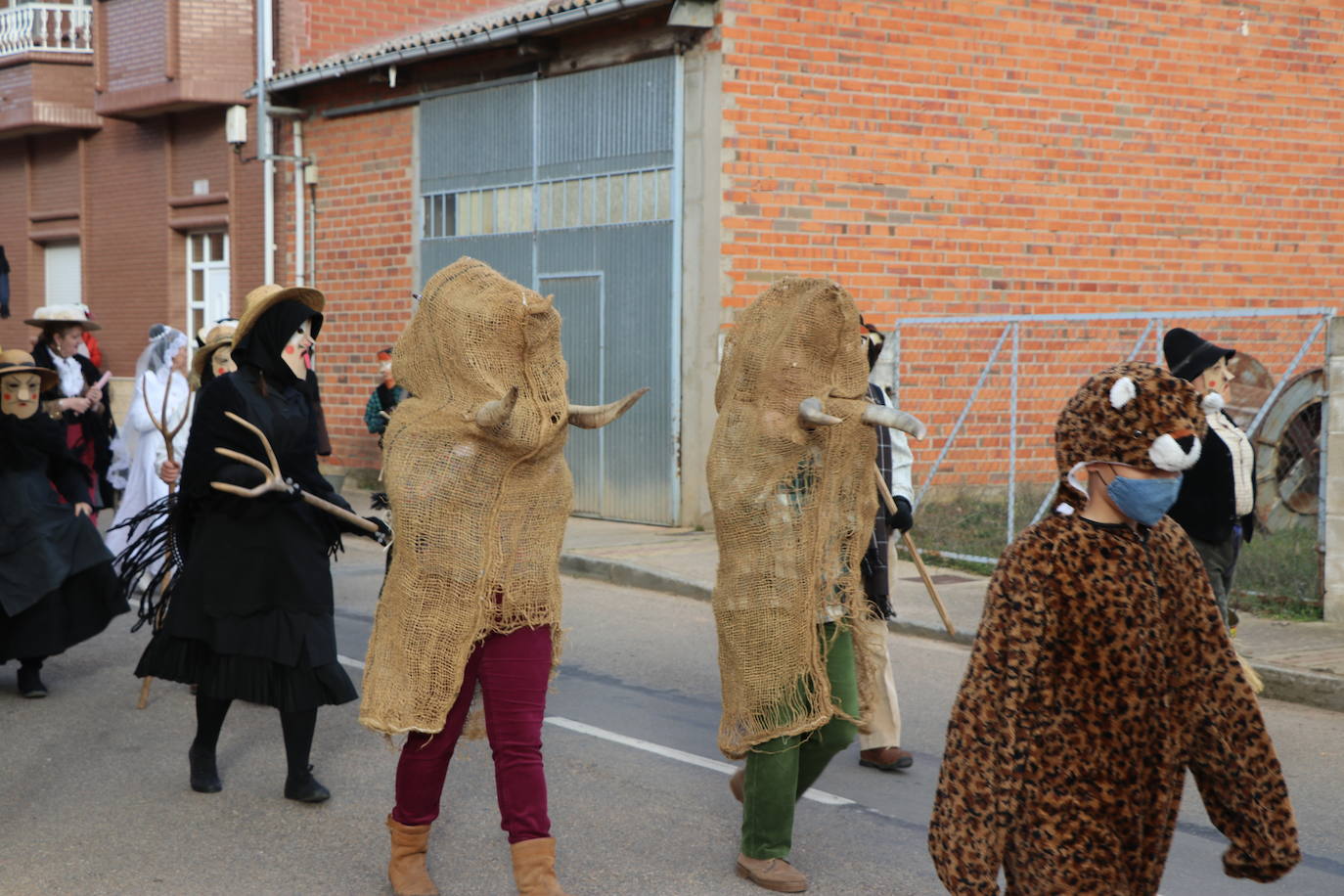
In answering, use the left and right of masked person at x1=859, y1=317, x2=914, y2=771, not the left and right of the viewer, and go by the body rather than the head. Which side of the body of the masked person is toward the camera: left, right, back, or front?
right

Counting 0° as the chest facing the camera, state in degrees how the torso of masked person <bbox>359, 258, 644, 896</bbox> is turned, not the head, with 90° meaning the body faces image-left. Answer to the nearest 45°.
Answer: approximately 315°

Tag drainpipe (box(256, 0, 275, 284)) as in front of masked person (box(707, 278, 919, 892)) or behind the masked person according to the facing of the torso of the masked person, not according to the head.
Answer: behind

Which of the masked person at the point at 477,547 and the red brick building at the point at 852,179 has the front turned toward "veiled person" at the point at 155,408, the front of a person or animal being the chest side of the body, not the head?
the red brick building

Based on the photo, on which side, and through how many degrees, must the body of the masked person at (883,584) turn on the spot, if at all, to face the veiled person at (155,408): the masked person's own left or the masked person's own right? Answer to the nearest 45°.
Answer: approximately 135° to the masked person's own left

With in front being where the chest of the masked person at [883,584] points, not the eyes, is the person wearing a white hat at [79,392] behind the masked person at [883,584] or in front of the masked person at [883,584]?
behind

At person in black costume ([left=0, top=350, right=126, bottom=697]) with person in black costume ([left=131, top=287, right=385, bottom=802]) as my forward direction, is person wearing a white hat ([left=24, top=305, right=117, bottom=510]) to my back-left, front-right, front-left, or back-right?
back-left

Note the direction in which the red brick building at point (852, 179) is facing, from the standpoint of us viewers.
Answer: facing the viewer and to the left of the viewer

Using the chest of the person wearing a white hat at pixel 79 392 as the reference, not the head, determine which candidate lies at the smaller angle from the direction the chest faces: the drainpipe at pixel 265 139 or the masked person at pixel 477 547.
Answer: the masked person

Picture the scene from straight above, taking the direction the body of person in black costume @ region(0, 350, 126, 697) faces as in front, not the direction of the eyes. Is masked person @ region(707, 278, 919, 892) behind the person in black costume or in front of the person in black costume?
in front

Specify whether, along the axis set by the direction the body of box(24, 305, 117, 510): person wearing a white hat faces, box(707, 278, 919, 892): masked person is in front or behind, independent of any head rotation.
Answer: in front

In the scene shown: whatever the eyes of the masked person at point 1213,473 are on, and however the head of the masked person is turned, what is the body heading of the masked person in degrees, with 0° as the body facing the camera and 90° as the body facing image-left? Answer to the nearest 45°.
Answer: approximately 315°

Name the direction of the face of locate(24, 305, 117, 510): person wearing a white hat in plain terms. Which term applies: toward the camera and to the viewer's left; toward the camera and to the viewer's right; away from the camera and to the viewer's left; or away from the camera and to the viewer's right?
toward the camera and to the viewer's right

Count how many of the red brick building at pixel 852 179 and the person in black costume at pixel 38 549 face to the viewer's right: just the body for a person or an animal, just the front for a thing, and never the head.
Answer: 0
